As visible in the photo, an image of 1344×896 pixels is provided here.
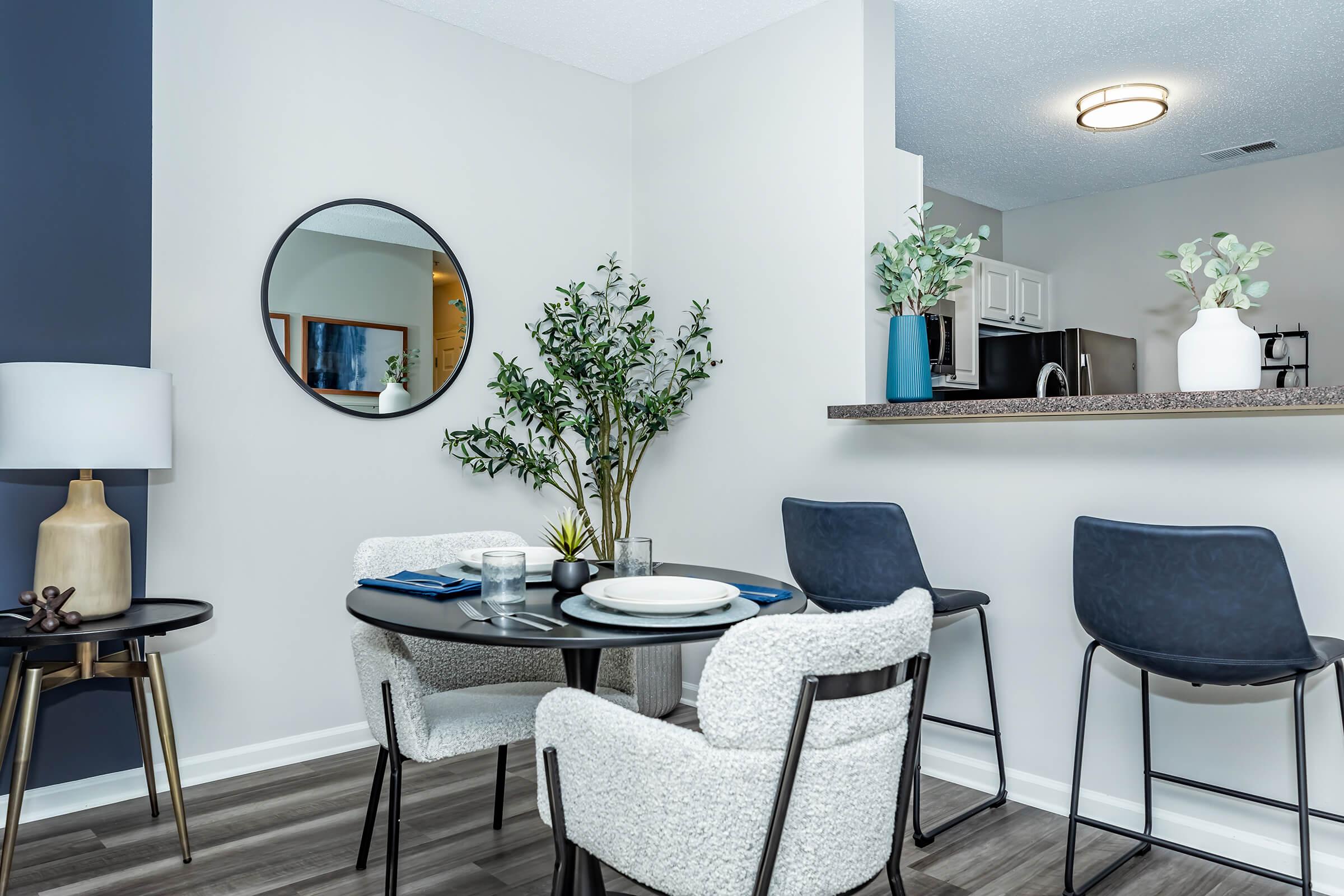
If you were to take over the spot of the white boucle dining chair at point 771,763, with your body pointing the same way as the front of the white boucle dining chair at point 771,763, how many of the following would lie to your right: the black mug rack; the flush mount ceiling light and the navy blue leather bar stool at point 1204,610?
3

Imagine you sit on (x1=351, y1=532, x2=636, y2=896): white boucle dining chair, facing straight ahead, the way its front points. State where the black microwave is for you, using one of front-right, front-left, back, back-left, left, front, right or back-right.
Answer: left

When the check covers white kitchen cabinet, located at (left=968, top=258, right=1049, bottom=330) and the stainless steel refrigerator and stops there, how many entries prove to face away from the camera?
0

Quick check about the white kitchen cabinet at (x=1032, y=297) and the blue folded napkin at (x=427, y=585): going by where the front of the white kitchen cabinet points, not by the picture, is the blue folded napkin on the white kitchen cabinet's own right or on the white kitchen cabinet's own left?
on the white kitchen cabinet's own right

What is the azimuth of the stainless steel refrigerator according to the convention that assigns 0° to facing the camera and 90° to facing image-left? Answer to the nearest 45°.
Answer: approximately 315°

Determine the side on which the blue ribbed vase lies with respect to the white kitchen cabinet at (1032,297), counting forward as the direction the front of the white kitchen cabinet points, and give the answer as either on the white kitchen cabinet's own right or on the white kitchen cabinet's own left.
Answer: on the white kitchen cabinet's own right

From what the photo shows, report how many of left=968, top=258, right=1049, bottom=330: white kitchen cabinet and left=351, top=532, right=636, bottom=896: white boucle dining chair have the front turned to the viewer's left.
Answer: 0

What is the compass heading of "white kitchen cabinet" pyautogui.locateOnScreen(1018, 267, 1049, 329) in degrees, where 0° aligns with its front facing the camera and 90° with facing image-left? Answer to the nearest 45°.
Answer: approximately 315°

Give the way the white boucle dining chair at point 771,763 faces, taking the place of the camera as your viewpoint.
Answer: facing away from the viewer and to the left of the viewer

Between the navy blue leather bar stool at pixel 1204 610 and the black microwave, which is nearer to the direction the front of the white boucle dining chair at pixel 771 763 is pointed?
the black microwave

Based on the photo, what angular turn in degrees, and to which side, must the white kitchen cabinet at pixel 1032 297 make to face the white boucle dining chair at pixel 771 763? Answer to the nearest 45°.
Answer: approximately 45° to its right

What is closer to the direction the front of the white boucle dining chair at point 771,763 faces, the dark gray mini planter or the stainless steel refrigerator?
the dark gray mini planter
